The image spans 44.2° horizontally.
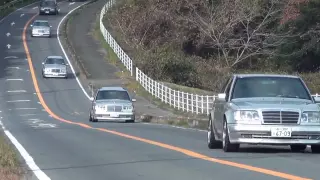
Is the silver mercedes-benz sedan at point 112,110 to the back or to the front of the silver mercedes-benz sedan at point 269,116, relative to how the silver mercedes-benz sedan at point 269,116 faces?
to the back

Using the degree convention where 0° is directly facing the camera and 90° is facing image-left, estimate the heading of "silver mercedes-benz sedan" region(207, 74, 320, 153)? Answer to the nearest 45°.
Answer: approximately 0°

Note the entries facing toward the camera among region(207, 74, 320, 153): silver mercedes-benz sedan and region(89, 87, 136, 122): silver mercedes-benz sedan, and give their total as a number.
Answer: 2

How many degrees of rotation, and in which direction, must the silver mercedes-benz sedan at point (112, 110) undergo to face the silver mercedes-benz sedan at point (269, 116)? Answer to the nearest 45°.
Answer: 0° — it already faces it
